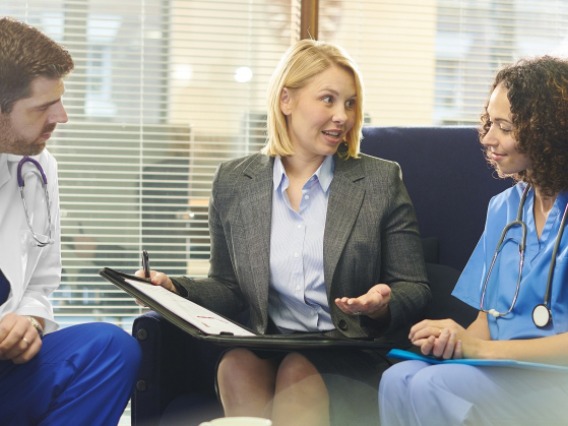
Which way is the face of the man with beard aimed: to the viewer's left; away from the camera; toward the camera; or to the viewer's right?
to the viewer's right

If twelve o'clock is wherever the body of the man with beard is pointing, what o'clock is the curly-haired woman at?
The curly-haired woman is roughly at 11 o'clock from the man with beard.

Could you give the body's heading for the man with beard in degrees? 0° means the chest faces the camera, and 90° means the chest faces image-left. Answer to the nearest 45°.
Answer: approximately 315°

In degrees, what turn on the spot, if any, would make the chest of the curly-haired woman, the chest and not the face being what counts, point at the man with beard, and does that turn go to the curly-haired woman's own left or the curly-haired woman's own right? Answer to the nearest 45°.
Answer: approximately 45° to the curly-haired woman's own right

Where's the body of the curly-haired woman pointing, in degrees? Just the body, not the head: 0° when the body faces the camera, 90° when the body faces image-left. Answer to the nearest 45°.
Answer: approximately 45°
